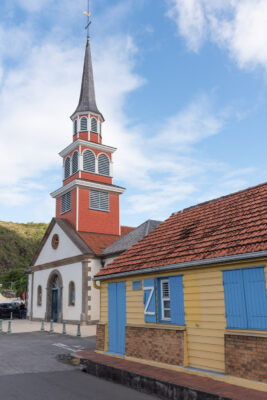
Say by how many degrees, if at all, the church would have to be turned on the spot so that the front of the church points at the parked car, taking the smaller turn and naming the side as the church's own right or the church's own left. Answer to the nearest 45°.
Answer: approximately 90° to the church's own right

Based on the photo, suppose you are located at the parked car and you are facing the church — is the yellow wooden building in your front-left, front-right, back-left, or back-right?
front-right

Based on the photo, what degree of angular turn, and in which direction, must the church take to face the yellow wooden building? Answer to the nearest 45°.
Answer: approximately 45° to its left

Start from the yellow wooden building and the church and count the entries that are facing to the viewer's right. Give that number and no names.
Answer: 0

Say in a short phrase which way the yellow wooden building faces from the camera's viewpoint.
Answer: facing the viewer and to the left of the viewer

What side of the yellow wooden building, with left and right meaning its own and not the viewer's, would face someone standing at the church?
right

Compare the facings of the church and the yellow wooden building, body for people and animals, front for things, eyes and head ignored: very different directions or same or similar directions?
same or similar directions
